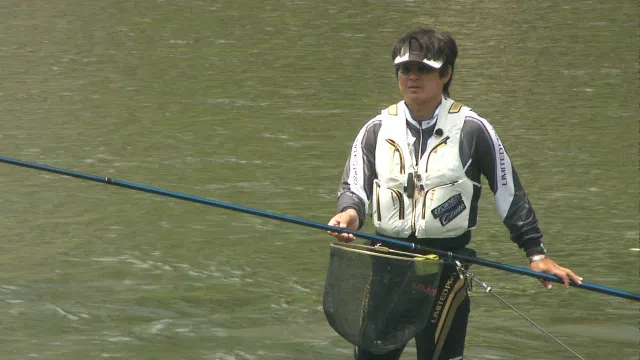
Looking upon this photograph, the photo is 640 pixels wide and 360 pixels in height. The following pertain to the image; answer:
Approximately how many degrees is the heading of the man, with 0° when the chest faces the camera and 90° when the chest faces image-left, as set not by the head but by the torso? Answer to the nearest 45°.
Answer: approximately 0°
